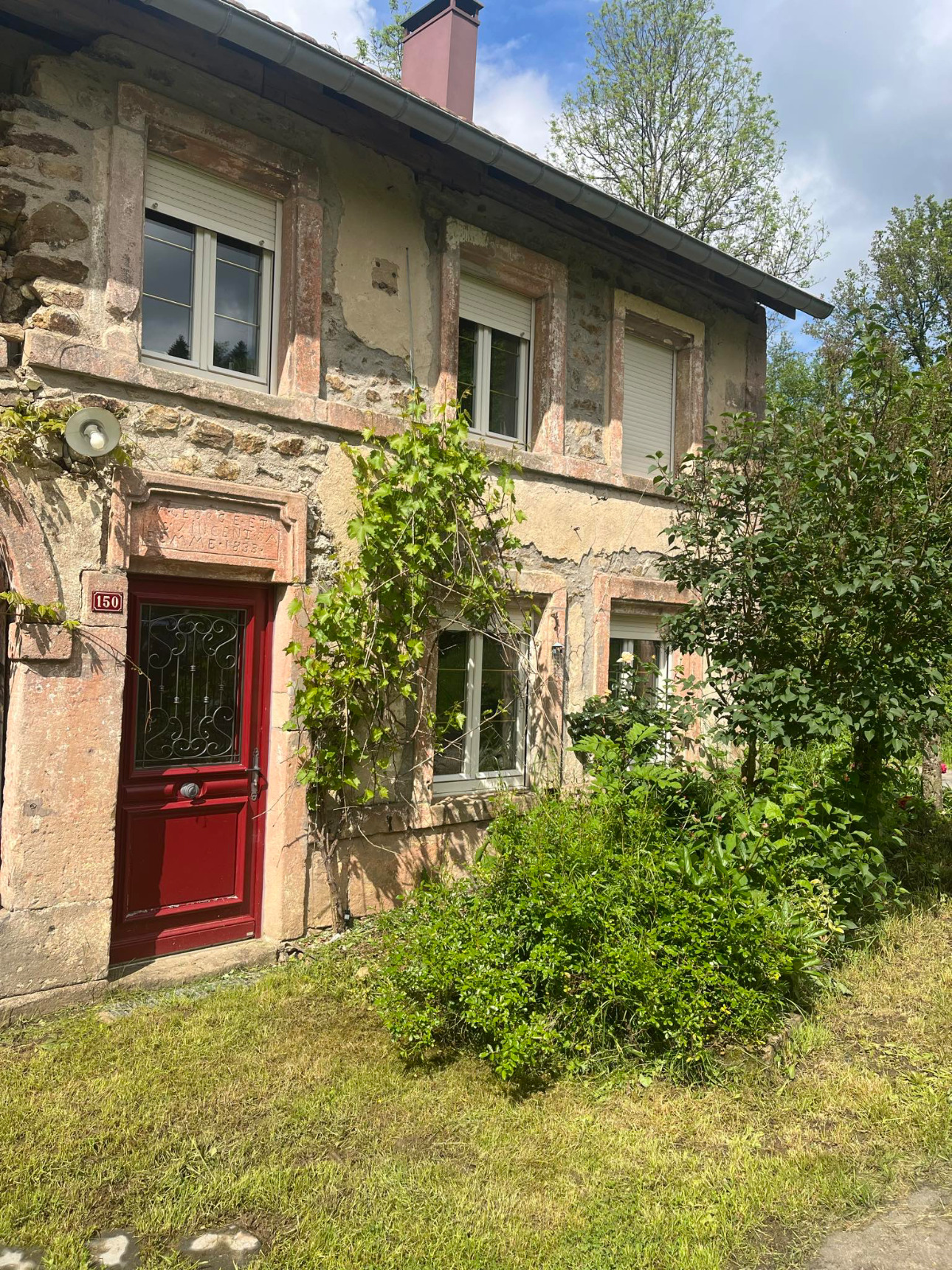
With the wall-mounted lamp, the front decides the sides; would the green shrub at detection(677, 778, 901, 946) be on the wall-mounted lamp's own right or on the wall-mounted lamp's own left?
on the wall-mounted lamp's own left

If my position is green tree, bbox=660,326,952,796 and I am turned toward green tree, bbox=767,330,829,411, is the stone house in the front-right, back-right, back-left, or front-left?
back-left

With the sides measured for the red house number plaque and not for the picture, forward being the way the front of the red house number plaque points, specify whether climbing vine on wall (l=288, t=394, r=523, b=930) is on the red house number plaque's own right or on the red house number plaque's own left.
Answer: on the red house number plaque's own left

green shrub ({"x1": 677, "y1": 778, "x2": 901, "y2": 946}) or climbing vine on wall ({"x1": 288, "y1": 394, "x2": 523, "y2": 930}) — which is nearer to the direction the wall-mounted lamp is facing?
the green shrub

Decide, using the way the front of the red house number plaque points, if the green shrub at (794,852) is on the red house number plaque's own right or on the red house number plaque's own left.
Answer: on the red house number plaque's own left

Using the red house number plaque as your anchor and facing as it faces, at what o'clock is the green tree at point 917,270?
The green tree is roughly at 8 o'clock from the red house number plaque.

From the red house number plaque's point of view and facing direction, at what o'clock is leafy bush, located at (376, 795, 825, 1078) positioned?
The leafy bush is roughly at 10 o'clock from the red house number plaque.

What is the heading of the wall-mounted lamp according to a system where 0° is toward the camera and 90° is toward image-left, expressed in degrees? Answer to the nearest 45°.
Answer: approximately 0°

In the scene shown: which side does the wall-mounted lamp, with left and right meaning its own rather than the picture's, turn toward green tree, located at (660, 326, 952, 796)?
left

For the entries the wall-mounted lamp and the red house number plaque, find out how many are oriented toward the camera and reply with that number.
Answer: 2

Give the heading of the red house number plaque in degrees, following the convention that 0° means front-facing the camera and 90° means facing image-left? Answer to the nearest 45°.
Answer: approximately 0°
